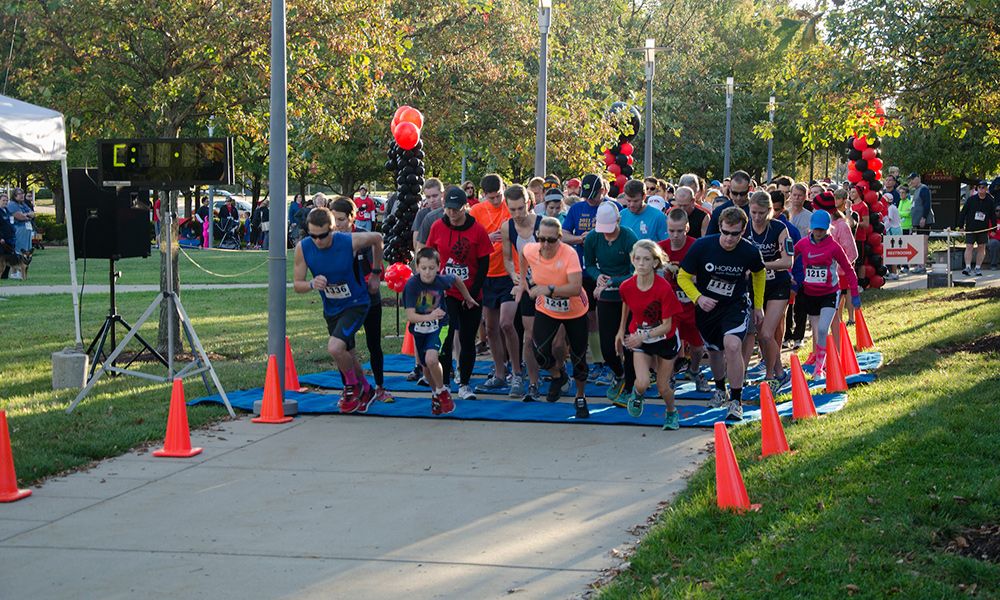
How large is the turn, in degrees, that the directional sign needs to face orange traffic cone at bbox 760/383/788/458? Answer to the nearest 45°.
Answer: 0° — it already faces it

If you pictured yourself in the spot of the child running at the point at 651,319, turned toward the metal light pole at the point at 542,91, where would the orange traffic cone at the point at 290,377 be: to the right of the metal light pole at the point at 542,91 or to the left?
left

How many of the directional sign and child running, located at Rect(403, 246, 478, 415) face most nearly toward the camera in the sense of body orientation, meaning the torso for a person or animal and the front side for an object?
2

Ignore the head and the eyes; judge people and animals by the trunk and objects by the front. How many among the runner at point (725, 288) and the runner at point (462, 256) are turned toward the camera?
2

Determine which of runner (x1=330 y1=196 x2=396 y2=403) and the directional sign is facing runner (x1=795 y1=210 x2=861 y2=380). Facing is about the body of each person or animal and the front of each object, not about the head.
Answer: the directional sign

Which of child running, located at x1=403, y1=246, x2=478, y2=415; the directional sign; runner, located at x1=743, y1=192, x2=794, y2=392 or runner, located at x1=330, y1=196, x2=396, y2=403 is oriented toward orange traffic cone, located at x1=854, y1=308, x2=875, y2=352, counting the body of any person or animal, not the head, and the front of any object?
the directional sign

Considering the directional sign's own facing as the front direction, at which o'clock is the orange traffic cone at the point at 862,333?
The orange traffic cone is roughly at 12 o'clock from the directional sign.

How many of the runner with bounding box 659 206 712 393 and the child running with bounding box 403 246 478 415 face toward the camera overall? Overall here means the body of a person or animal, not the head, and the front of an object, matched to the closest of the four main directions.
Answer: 2
